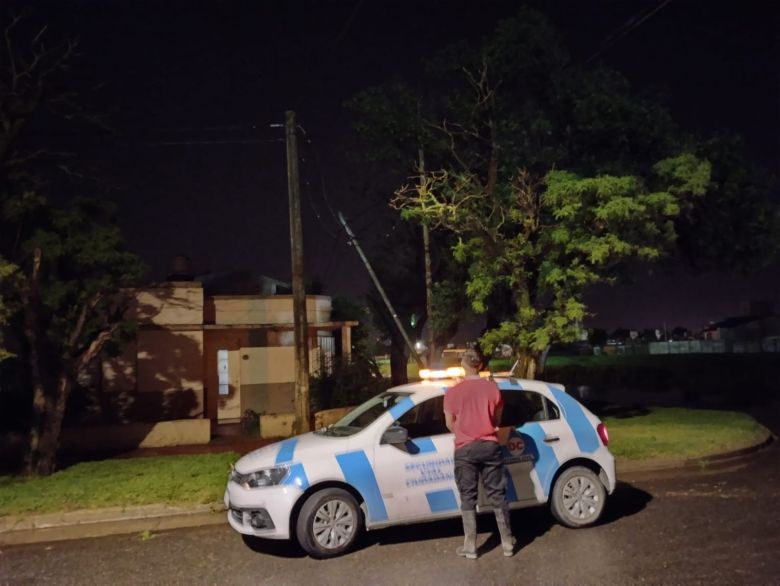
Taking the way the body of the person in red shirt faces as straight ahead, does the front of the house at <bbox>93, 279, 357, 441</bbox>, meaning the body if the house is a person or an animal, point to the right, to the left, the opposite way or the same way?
the opposite way

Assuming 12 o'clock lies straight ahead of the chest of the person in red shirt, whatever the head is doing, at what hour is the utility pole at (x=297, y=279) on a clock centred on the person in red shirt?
The utility pole is roughly at 11 o'clock from the person in red shirt.

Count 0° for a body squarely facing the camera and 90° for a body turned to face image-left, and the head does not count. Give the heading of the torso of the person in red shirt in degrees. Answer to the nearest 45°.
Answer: approximately 180°

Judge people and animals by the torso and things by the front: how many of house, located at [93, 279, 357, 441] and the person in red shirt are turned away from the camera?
1

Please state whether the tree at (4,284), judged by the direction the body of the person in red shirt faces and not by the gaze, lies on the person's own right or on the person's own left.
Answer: on the person's own left

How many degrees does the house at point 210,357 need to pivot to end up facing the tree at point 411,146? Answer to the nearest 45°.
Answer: approximately 45° to its left

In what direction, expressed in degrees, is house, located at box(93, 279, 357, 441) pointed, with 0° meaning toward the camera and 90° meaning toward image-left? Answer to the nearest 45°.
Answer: approximately 0°

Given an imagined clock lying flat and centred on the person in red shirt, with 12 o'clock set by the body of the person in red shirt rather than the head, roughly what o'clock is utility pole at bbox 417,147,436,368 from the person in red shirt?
The utility pole is roughly at 12 o'clock from the person in red shirt.

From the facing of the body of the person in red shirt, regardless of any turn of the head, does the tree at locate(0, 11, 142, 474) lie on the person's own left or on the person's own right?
on the person's own left
